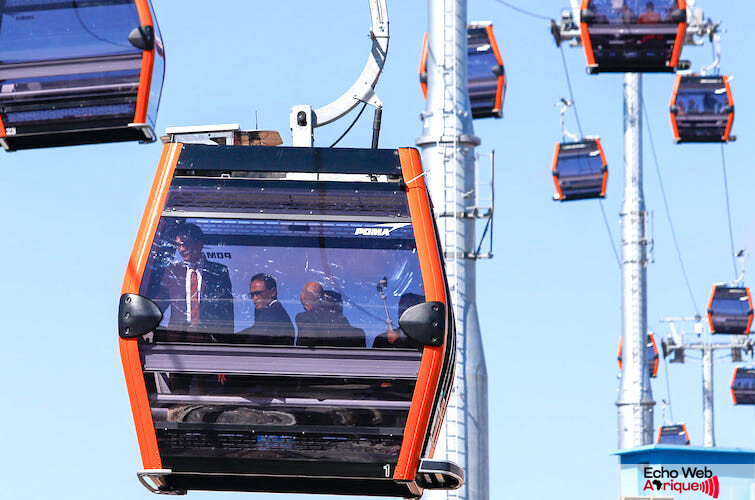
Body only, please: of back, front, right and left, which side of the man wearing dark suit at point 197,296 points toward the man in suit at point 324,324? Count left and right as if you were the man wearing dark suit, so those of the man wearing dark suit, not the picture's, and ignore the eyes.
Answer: left

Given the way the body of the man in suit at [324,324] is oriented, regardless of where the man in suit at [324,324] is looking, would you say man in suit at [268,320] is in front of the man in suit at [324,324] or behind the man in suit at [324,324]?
in front

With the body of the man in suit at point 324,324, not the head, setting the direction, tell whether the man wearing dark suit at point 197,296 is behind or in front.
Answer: in front

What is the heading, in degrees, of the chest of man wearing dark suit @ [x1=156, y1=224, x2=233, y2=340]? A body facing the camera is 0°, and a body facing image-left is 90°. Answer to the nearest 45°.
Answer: approximately 0°

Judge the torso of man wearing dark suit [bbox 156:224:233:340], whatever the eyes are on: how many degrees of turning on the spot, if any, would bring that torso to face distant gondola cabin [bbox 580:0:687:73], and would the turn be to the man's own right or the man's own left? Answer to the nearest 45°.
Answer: approximately 135° to the man's own left

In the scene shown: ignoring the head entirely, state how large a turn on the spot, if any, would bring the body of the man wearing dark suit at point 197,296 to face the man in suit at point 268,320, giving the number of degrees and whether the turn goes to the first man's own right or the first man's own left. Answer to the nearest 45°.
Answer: approximately 90° to the first man's own left
